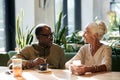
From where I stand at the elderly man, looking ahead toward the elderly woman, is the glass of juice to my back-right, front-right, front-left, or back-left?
back-right

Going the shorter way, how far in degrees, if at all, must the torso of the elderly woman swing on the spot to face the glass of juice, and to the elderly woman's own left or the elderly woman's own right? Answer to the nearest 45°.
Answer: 0° — they already face it

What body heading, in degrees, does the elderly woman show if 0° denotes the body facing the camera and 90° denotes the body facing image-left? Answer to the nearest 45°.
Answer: approximately 45°

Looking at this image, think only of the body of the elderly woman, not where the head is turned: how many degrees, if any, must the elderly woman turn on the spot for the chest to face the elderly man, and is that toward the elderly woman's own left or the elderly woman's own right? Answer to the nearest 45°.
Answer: approximately 45° to the elderly woman's own right
